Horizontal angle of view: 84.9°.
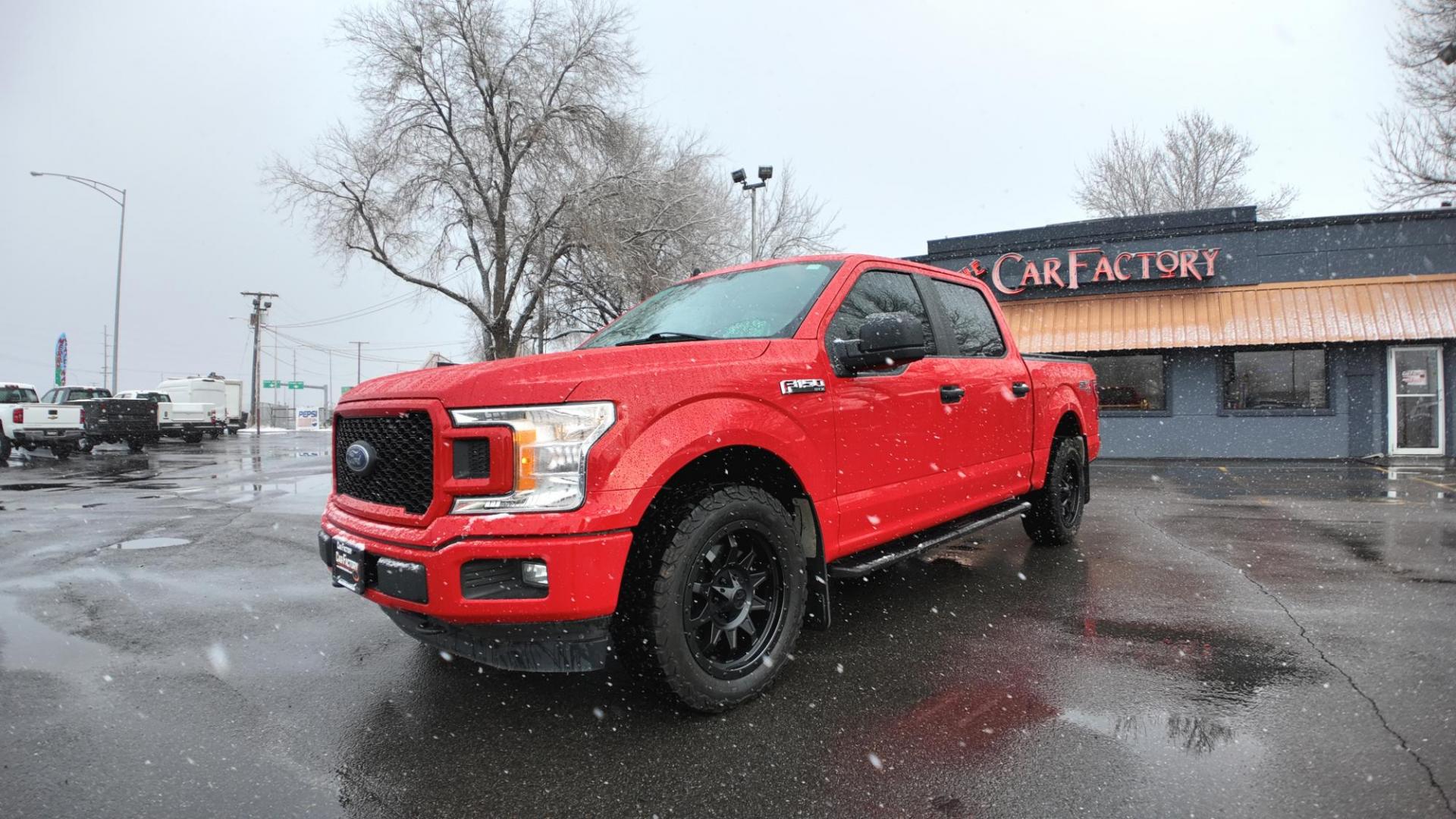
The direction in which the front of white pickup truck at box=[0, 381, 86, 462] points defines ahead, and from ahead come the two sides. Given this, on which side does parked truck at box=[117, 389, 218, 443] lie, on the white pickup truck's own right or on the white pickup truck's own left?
on the white pickup truck's own right

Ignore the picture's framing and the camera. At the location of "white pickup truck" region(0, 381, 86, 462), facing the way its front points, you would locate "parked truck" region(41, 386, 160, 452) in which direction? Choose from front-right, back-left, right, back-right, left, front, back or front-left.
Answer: right

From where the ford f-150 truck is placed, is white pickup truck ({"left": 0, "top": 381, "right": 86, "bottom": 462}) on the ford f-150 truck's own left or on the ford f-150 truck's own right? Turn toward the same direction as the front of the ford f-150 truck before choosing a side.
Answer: on the ford f-150 truck's own right

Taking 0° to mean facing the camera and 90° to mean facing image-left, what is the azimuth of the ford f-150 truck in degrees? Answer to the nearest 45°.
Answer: approximately 45°

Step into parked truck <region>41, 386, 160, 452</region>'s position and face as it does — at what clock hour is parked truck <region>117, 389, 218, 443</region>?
parked truck <region>117, 389, 218, 443</region> is roughly at 2 o'clock from parked truck <region>41, 386, 160, 452</region>.

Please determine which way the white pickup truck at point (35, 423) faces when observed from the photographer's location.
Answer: facing away from the viewer and to the left of the viewer

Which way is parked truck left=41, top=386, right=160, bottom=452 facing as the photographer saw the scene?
facing away from the viewer and to the left of the viewer

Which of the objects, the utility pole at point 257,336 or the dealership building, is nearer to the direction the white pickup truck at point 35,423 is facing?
the utility pole

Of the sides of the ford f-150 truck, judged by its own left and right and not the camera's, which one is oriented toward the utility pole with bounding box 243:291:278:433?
right

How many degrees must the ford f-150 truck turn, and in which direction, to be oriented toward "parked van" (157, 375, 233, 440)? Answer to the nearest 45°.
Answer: approximately 90° to its right
